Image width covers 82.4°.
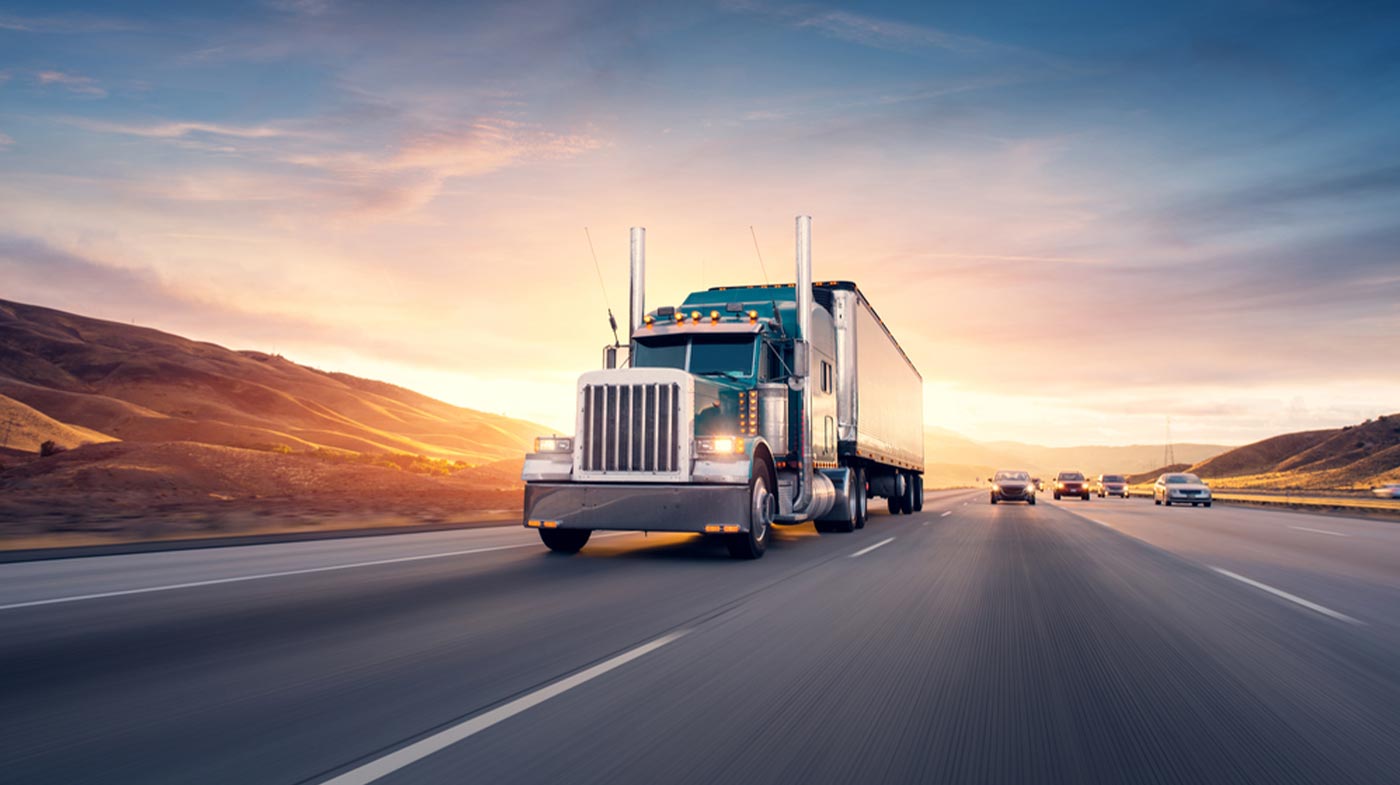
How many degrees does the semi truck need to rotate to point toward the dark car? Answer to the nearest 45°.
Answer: approximately 180°

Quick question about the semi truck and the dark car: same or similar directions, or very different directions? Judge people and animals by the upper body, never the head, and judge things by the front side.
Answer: same or similar directions

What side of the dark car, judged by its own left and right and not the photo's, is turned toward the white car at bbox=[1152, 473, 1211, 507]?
left

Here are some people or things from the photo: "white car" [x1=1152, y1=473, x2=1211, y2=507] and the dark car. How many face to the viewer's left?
0

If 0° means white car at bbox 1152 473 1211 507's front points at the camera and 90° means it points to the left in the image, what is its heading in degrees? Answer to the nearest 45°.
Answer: approximately 315°

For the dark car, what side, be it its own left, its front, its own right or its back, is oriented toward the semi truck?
front

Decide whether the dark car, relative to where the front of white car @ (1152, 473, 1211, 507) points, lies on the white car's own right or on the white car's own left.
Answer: on the white car's own right

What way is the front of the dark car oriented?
toward the camera

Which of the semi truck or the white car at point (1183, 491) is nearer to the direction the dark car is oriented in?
the semi truck

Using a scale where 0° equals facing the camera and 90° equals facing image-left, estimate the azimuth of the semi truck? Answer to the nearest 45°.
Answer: approximately 45°

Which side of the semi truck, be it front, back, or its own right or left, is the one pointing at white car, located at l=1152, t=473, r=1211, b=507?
back
